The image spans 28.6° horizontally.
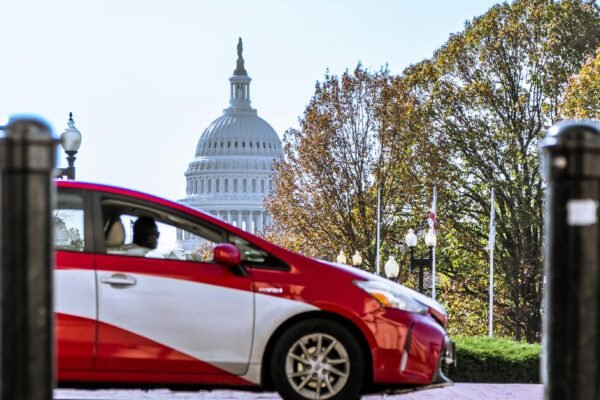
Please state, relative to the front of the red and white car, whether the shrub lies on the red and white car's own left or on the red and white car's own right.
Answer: on the red and white car's own left

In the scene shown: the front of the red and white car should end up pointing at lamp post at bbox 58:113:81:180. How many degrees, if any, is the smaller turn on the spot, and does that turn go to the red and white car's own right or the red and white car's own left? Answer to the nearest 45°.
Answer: approximately 90° to the red and white car's own left

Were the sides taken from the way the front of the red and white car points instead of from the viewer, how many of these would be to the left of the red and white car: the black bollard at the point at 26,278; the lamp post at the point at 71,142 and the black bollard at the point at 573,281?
1

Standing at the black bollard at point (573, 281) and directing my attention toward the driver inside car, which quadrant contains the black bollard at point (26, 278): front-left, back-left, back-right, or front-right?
front-left

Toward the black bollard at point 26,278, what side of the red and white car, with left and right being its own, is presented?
right

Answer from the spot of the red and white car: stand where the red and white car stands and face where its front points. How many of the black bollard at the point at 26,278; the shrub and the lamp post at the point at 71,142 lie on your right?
1

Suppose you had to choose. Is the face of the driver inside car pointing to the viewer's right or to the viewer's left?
to the viewer's right

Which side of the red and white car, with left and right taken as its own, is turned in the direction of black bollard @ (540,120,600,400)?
right

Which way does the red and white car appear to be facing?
to the viewer's right
